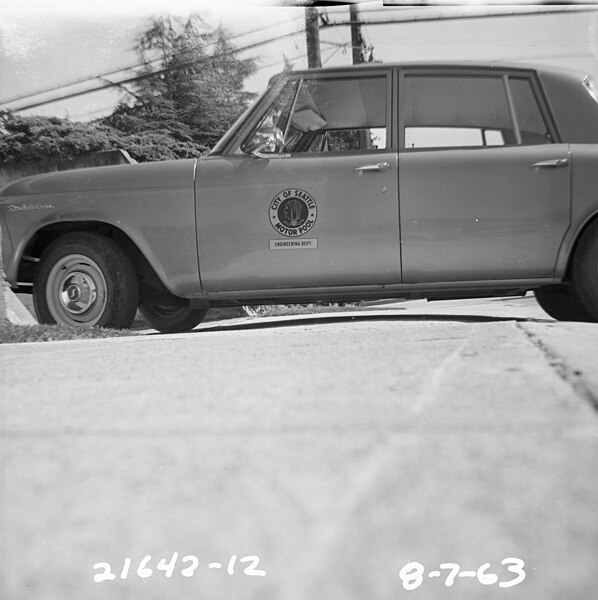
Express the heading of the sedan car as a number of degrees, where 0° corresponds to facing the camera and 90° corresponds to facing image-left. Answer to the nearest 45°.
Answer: approximately 90°
